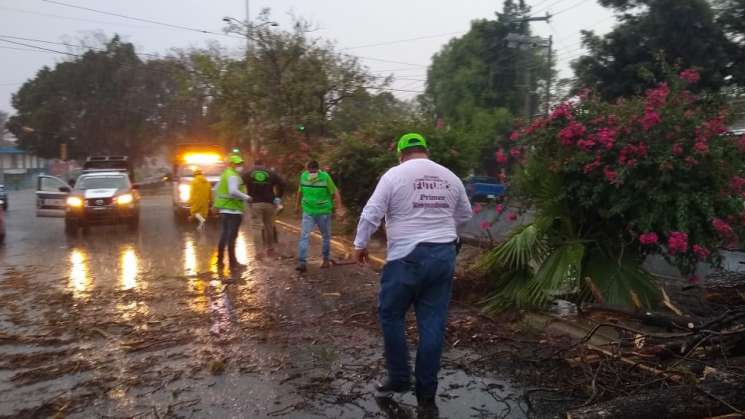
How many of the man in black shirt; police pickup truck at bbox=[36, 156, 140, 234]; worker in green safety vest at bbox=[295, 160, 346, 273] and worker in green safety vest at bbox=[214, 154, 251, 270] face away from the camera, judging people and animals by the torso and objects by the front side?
1

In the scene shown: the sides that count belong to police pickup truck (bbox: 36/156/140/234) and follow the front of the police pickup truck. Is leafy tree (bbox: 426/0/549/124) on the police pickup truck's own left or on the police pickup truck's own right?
on the police pickup truck's own left

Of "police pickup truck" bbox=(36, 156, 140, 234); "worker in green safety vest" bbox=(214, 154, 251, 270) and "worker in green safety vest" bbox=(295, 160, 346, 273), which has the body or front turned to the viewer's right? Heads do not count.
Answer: "worker in green safety vest" bbox=(214, 154, 251, 270)

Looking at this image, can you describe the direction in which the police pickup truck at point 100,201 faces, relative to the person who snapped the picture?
facing the viewer

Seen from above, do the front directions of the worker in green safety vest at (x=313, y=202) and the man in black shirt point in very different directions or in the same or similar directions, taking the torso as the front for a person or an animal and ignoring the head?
very different directions

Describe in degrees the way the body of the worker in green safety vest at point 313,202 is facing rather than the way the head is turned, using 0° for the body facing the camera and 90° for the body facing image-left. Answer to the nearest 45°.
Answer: approximately 0°

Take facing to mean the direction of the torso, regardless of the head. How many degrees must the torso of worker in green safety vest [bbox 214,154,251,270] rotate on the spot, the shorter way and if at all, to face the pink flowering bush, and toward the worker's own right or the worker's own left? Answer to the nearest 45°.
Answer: approximately 45° to the worker's own right

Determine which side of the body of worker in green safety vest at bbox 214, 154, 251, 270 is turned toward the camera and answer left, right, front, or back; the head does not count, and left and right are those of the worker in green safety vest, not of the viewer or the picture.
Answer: right

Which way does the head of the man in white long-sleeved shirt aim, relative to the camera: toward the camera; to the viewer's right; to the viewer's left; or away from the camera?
away from the camera
